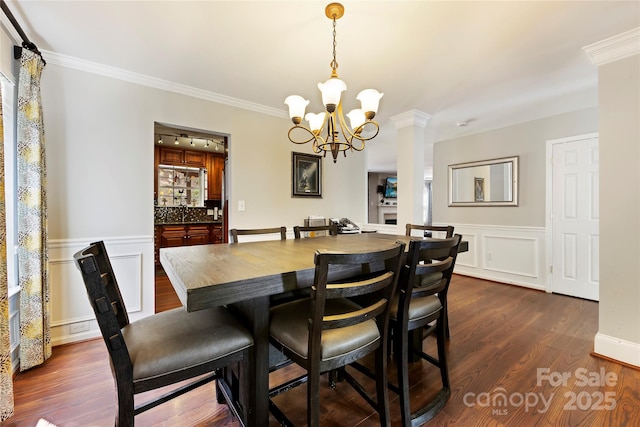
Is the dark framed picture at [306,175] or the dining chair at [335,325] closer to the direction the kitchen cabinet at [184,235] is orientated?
the dining chair

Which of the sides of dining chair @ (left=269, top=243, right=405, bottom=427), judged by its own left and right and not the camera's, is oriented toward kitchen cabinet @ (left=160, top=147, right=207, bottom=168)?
front

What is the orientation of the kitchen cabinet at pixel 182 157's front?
toward the camera

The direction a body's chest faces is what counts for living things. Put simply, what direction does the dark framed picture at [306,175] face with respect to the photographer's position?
facing the viewer and to the right of the viewer

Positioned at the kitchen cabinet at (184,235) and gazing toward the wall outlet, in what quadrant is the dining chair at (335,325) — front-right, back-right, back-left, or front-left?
front-left

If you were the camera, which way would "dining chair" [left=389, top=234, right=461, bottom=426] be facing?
facing away from the viewer and to the left of the viewer

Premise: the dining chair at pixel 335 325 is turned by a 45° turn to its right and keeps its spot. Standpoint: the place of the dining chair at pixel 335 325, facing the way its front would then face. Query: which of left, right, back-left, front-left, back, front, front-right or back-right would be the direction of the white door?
front-right

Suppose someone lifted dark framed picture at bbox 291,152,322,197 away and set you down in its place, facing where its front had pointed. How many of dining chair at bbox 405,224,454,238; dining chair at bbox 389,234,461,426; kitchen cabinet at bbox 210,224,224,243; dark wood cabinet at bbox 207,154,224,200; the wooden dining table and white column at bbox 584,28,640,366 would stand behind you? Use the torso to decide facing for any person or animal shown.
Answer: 2

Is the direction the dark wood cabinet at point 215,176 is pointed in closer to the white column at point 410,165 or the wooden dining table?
the wooden dining table

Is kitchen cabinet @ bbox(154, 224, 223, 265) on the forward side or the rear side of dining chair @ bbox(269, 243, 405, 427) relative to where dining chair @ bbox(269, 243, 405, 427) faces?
on the forward side

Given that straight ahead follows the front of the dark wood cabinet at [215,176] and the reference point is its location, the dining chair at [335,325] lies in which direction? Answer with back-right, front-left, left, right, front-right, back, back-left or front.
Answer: front

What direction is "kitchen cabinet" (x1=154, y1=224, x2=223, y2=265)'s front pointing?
toward the camera

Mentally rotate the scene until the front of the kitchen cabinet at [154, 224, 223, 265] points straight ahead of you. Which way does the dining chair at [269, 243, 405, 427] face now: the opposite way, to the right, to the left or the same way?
the opposite way

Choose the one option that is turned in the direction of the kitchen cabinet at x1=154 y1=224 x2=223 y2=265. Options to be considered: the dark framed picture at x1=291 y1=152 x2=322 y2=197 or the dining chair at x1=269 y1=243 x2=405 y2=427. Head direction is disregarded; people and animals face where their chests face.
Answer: the dining chair
